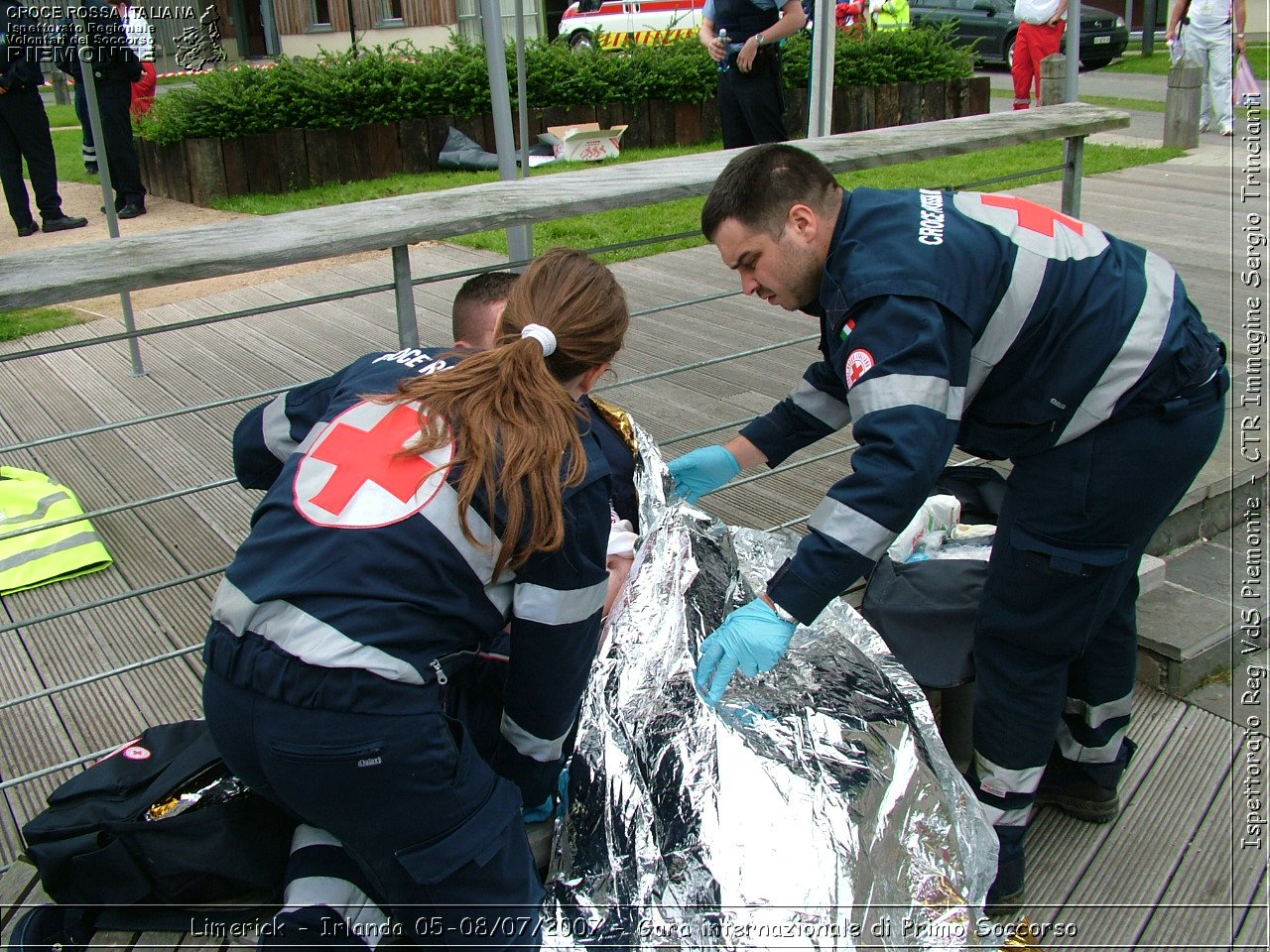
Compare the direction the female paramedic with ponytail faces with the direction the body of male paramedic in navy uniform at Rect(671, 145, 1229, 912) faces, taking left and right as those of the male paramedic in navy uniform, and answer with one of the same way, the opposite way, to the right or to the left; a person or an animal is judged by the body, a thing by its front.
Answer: to the right

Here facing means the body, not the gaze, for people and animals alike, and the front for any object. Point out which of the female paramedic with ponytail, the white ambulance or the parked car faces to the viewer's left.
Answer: the white ambulance

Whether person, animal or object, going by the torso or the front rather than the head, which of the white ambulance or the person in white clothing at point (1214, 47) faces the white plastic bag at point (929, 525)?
the person in white clothing

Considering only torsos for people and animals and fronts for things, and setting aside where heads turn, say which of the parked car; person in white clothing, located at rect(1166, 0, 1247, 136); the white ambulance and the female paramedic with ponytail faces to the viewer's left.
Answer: the white ambulance

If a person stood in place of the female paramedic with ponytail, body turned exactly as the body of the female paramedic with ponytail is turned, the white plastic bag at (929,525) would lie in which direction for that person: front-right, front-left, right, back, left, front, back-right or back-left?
front

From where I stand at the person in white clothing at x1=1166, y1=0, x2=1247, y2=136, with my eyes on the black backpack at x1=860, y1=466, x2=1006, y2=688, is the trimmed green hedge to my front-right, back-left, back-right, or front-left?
front-right

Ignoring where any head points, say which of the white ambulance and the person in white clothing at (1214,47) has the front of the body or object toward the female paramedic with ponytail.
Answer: the person in white clothing

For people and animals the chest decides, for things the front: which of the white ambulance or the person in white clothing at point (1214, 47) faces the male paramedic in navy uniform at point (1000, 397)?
the person in white clothing

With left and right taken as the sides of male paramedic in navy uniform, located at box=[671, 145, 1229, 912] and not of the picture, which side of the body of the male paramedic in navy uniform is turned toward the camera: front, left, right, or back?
left

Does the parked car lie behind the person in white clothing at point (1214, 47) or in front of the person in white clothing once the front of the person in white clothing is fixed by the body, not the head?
behind

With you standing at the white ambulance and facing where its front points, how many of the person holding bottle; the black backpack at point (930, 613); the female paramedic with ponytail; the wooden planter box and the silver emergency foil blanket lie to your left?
5

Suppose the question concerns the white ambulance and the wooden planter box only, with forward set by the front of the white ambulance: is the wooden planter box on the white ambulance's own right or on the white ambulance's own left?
on the white ambulance's own left

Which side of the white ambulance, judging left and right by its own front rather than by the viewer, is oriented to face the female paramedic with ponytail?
left

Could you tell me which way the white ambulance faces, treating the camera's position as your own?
facing to the left of the viewer

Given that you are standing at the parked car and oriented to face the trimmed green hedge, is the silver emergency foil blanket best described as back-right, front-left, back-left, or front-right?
front-left

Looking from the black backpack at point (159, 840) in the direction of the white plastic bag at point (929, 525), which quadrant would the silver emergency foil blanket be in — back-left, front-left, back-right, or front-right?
front-right

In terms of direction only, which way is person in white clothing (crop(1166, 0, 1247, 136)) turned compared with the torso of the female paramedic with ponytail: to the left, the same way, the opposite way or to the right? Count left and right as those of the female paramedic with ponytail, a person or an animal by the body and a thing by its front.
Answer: the opposite way

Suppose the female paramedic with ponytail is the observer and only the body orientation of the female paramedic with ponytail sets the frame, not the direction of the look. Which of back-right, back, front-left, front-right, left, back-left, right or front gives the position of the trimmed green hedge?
front-left

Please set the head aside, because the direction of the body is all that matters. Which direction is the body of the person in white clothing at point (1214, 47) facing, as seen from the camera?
toward the camera
